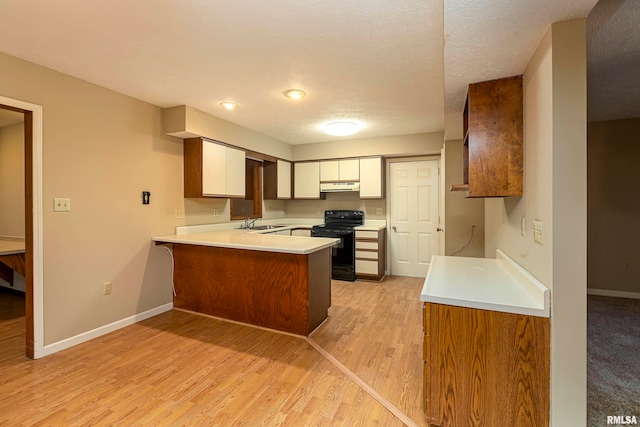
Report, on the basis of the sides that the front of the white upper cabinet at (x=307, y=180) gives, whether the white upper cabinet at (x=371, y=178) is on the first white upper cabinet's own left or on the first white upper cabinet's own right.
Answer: on the first white upper cabinet's own left

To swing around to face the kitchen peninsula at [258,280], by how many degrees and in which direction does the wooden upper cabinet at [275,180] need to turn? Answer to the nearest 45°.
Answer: approximately 45° to its right

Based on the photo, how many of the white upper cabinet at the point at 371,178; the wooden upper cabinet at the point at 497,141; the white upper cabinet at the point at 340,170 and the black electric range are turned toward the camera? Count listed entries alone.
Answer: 3

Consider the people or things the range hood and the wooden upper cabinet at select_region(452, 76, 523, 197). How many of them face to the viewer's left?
1

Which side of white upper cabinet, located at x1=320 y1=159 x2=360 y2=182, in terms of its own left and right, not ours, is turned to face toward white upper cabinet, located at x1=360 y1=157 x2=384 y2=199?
left

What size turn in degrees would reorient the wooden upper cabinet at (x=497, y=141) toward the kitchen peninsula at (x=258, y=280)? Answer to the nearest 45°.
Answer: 0° — it already faces it

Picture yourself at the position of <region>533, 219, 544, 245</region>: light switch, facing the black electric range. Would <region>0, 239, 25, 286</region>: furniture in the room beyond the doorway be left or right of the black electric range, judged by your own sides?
left

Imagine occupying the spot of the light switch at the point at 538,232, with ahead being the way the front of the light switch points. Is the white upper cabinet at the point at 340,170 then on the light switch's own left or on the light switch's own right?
on the light switch's own right

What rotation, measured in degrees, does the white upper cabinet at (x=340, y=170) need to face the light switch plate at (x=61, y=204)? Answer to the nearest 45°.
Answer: approximately 45° to its right

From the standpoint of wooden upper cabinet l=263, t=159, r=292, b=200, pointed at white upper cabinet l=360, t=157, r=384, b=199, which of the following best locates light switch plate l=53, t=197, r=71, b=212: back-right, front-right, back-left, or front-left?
back-right

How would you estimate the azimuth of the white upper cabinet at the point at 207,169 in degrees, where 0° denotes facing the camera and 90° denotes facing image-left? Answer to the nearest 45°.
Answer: approximately 315°

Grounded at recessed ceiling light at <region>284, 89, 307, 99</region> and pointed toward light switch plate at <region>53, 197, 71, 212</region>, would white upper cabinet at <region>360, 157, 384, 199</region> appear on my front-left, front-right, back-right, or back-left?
back-right
